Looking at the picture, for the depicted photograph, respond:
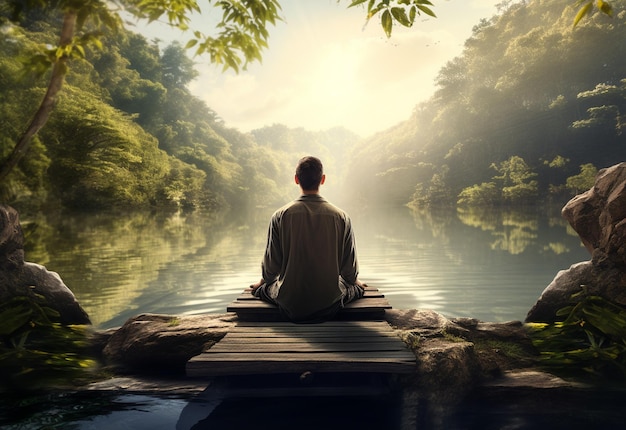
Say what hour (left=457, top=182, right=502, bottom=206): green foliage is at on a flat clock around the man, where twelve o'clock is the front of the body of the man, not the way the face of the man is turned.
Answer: The green foliage is roughly at 1 o'clock from the man.

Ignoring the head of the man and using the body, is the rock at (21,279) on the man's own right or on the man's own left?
on the man's own left

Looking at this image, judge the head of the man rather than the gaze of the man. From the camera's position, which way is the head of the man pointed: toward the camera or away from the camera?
away from the camera

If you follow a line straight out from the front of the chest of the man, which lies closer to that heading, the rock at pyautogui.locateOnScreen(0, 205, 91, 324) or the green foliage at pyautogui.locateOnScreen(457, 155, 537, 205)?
the green foliage

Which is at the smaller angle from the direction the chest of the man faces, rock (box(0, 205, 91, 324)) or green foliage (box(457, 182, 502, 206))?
the green foliage

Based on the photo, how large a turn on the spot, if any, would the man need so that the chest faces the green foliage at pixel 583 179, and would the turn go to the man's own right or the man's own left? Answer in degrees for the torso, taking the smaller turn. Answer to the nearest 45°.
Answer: approximately 45° to the man's own right

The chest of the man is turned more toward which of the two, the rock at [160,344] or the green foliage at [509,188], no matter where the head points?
the green foliage

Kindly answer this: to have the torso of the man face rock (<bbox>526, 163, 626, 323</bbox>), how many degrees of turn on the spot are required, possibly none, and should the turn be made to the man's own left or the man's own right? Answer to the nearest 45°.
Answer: approximately 90° to the man's own right

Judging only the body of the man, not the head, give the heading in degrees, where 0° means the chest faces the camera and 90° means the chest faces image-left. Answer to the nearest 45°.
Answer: approximately 180°
